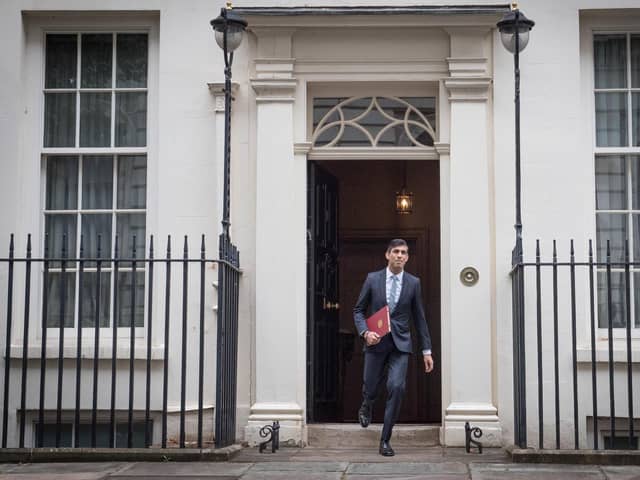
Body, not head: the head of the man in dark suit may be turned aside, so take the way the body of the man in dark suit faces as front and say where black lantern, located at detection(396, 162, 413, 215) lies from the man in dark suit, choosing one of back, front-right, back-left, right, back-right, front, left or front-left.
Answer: back

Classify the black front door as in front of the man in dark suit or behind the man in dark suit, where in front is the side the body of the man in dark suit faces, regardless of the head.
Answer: behind

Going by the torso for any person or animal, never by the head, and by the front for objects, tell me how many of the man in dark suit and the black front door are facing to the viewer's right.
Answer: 1

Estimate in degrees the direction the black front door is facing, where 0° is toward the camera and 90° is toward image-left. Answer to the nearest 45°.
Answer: approximately 270°

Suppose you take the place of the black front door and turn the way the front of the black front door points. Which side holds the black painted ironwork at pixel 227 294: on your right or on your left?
on your right

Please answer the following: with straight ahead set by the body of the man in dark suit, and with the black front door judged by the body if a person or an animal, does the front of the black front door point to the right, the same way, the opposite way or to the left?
to the left

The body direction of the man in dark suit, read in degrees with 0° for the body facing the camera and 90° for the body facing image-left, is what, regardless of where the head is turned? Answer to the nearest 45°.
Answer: approximately 0°
